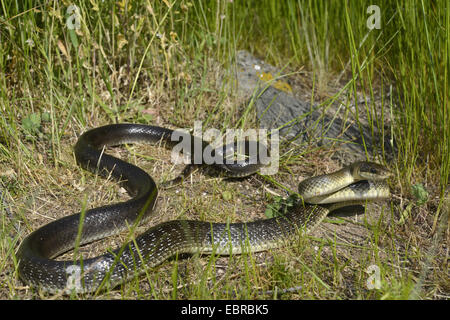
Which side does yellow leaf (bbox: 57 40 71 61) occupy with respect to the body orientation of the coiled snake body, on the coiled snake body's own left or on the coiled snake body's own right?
on the coiled snake body's own left

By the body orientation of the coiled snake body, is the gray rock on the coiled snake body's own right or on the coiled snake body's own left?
on the coiled snake body's own left

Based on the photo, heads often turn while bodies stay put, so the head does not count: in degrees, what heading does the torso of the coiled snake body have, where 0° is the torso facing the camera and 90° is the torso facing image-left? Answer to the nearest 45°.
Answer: approximately 270°

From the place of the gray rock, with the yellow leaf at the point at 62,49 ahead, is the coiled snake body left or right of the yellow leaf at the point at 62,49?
left
